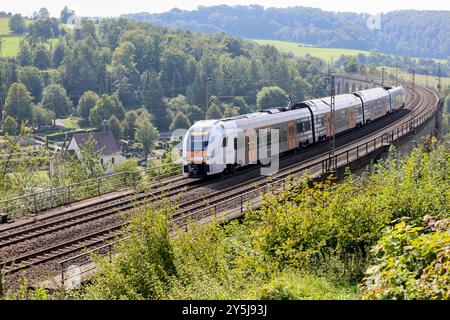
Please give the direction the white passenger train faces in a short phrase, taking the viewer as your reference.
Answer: facing the viewer and to the left of the viewer

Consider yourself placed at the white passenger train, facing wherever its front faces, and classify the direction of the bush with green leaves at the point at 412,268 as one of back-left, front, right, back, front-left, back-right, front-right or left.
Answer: front-left
